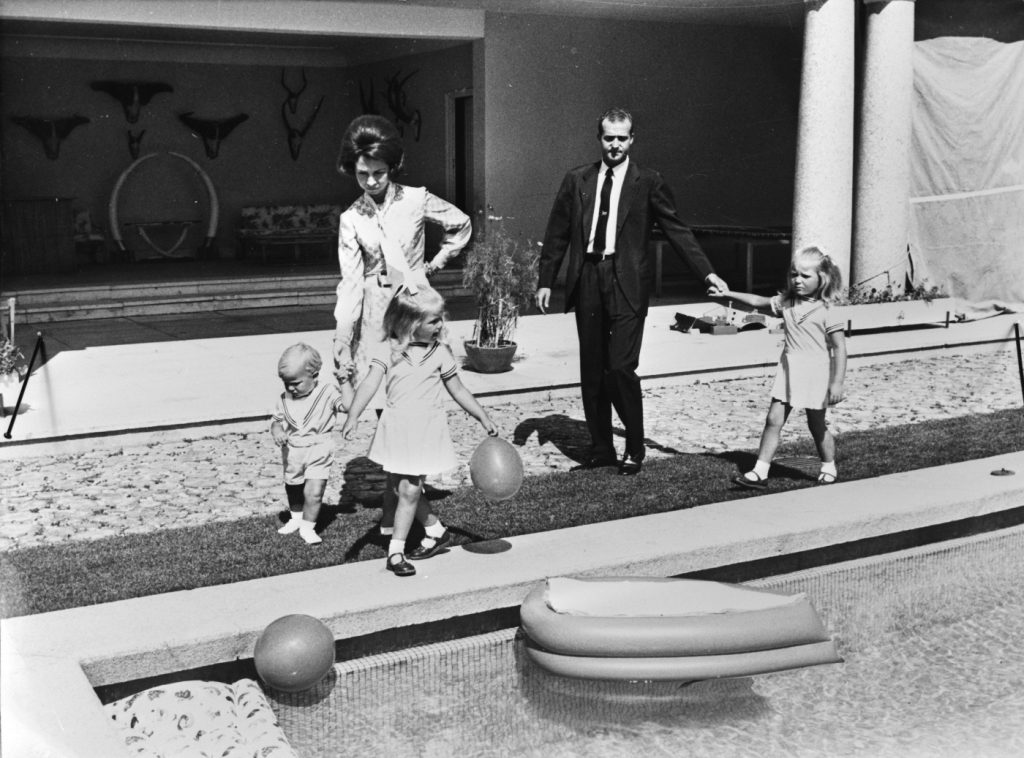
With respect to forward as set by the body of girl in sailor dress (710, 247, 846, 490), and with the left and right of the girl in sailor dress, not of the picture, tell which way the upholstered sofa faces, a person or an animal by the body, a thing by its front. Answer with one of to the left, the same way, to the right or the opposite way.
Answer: to the left

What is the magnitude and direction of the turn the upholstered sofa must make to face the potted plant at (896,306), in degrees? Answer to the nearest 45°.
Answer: approximately 45° to its left

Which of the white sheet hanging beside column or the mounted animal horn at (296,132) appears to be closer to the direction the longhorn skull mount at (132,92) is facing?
the white sheet hanging beside column

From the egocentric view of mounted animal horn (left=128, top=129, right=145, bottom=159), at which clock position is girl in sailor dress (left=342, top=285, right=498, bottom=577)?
The girl in sailor dress is roughly at 12 o'clock from the mounted animal horn.

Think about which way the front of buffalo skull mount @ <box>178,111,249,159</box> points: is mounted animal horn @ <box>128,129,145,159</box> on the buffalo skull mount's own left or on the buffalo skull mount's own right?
on the buffalo skull mount's own right
